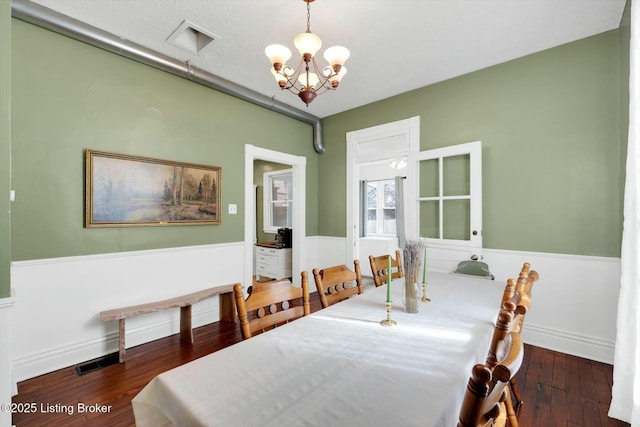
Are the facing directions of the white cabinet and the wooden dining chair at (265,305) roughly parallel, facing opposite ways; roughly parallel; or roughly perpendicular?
roughly perpendicular

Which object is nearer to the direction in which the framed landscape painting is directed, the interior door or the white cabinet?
the interior door

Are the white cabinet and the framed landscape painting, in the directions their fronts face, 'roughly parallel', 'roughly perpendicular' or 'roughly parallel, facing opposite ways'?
roughly perpendicular

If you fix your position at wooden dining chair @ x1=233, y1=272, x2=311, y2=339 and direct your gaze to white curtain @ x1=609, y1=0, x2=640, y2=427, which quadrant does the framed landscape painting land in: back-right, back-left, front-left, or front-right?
back-left

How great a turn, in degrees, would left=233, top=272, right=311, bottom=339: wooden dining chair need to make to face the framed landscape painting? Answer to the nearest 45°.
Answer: approximately 180°

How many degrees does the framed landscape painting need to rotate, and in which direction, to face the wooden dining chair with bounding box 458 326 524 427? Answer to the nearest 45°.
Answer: approximately 45° to its right

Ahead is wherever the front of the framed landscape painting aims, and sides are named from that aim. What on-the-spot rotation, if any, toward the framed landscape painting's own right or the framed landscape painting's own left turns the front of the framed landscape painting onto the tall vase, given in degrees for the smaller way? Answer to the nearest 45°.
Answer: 0° — it already faces it

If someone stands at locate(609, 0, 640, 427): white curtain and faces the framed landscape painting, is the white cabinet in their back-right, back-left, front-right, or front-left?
front-right

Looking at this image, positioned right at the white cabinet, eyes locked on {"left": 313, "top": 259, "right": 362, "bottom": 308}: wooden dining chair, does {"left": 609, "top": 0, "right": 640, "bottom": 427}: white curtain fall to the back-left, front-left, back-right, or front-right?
front-left

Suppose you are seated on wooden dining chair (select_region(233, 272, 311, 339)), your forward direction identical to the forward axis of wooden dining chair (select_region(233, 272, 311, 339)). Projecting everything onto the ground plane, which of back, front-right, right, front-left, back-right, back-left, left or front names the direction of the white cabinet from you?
back-left

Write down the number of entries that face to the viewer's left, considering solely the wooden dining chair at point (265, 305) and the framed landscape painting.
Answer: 0

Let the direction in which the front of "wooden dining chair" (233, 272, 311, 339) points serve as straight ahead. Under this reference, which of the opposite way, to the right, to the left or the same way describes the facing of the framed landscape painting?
the same way

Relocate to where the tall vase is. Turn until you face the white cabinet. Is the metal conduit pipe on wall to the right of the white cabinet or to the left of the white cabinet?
left

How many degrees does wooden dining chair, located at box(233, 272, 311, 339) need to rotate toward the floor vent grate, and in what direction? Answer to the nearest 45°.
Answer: approximately 180°

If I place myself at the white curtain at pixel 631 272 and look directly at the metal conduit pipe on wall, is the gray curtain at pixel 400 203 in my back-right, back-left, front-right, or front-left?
front-right
